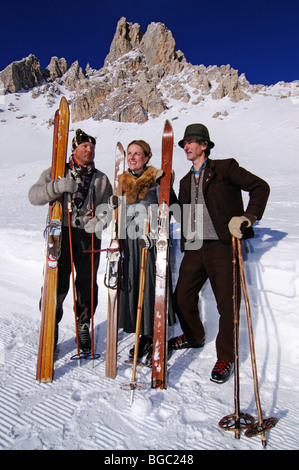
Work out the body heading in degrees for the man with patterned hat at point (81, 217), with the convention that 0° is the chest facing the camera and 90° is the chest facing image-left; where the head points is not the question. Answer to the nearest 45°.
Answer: approximately 0°
